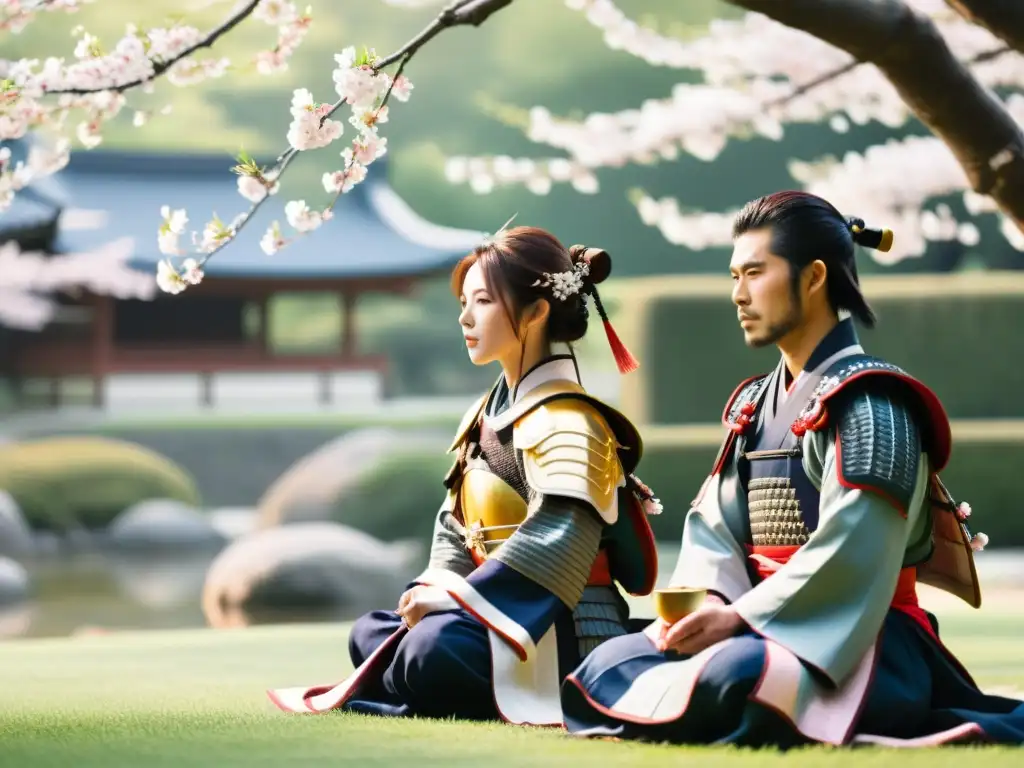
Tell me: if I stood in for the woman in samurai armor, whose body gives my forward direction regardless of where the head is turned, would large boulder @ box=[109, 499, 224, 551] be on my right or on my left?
on my right

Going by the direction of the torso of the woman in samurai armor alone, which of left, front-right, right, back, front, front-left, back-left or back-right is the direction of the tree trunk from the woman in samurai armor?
back

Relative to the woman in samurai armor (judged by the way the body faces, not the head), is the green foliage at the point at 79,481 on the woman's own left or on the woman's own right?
on the woman's own right

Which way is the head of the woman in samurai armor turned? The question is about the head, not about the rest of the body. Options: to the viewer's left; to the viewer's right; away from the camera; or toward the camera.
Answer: to the viewer's left

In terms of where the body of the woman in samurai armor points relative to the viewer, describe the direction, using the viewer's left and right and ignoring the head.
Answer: facing the viewer and to the left of the viewer
